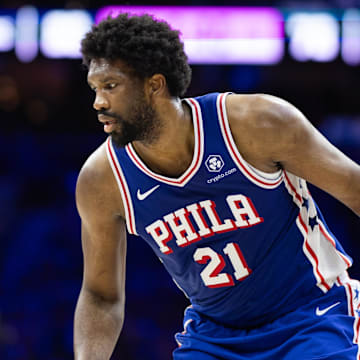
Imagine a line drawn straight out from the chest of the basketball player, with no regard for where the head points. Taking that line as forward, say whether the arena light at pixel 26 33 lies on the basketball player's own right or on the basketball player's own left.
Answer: on the basketball player's own right

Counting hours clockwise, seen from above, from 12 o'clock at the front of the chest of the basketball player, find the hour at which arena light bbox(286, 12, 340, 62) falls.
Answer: The arena light is roughly at 5 o'clock from the basketball player.

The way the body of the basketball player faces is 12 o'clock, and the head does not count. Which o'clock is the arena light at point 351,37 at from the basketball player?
The arena light is roughly at 5 o'clock from the basketball player.

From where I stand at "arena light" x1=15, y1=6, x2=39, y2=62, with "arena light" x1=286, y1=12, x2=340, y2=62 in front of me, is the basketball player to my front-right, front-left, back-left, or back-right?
front-right

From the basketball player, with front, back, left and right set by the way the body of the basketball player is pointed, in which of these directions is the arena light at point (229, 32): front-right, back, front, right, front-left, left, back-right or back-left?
back-right
